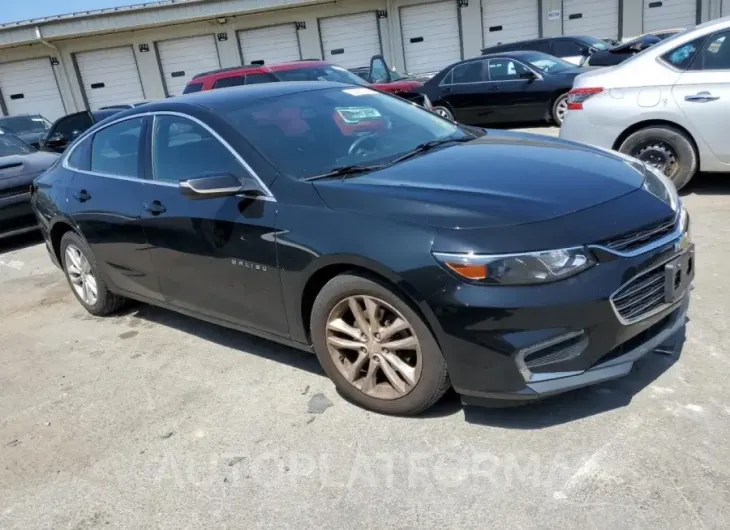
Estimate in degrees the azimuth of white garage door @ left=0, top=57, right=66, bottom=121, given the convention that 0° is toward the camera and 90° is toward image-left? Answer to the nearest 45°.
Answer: approximately 0°

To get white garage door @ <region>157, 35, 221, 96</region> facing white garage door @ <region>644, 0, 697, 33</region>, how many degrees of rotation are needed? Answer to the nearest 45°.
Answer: approximately 45° to its left

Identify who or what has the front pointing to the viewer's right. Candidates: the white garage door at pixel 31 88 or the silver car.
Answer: the silver car

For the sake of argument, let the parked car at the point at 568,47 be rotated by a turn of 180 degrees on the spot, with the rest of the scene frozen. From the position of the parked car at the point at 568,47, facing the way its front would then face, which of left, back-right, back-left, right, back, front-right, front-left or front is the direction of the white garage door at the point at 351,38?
front

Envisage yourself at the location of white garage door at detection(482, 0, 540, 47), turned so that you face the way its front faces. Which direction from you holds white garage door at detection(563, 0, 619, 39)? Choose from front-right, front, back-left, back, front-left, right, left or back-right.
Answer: left

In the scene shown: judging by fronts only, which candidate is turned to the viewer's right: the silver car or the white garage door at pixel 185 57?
the silver car

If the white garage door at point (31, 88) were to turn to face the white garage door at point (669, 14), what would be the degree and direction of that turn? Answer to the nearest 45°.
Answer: approximately 45° to its left

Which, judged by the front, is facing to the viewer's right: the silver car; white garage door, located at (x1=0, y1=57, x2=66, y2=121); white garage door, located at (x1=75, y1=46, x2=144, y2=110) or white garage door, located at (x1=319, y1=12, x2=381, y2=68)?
the silver car

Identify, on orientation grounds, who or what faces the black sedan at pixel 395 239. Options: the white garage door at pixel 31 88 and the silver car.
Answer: the white garage door

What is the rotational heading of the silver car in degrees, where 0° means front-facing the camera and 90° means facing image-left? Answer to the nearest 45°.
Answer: approximately 270°

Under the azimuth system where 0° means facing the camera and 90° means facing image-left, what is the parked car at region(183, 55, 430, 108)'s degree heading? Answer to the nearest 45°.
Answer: approximately 315°
